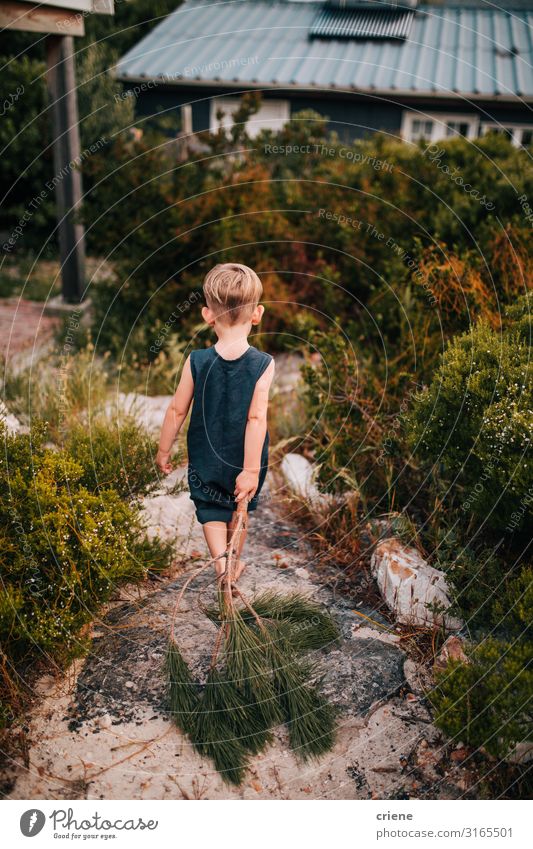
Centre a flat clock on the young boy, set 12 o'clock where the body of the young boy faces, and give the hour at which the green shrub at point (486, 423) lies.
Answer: The green shrub is roughly at 3 o'clock from the young boy.

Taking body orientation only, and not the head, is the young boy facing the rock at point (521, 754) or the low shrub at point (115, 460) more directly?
the low shrub

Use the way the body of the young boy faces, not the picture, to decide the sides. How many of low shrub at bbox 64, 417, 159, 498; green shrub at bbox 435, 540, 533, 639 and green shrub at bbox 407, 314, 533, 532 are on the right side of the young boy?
2

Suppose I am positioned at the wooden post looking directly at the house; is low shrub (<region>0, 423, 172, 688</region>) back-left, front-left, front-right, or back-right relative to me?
back-right

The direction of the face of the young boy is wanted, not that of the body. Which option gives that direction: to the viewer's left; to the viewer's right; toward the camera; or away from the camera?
away from the camera

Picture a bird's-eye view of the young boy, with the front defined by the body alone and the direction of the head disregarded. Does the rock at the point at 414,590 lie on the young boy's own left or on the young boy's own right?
on the young boy's own right

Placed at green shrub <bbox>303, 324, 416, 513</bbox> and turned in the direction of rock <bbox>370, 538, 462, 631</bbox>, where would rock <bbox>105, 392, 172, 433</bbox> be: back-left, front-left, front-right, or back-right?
back-right

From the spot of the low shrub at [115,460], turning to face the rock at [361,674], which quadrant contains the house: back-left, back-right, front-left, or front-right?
back-left

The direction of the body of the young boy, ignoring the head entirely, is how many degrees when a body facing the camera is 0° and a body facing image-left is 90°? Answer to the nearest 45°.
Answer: approximately 180°
